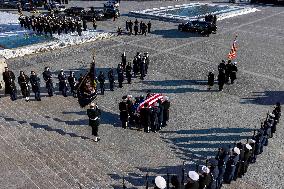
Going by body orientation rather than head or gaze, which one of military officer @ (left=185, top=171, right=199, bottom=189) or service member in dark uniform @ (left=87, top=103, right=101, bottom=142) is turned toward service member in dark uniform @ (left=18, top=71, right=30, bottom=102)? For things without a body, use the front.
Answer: the military officer

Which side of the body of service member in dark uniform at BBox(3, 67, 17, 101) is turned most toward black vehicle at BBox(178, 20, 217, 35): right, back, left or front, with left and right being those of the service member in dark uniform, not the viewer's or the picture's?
left

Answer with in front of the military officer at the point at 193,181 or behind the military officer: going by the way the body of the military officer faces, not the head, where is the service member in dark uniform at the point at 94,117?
in front

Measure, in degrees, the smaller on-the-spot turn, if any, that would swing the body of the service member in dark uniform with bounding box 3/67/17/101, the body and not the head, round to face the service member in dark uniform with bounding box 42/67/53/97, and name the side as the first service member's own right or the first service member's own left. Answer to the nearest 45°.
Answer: approximately 45° to the first service member's own left

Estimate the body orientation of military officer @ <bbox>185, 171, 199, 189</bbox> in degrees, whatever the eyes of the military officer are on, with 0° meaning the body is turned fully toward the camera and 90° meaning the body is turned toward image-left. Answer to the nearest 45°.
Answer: approximately 135°

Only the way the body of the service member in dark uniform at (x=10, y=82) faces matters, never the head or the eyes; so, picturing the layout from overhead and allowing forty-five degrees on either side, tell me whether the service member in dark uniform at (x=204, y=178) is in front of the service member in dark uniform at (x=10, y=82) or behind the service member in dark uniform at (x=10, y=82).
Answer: in front
